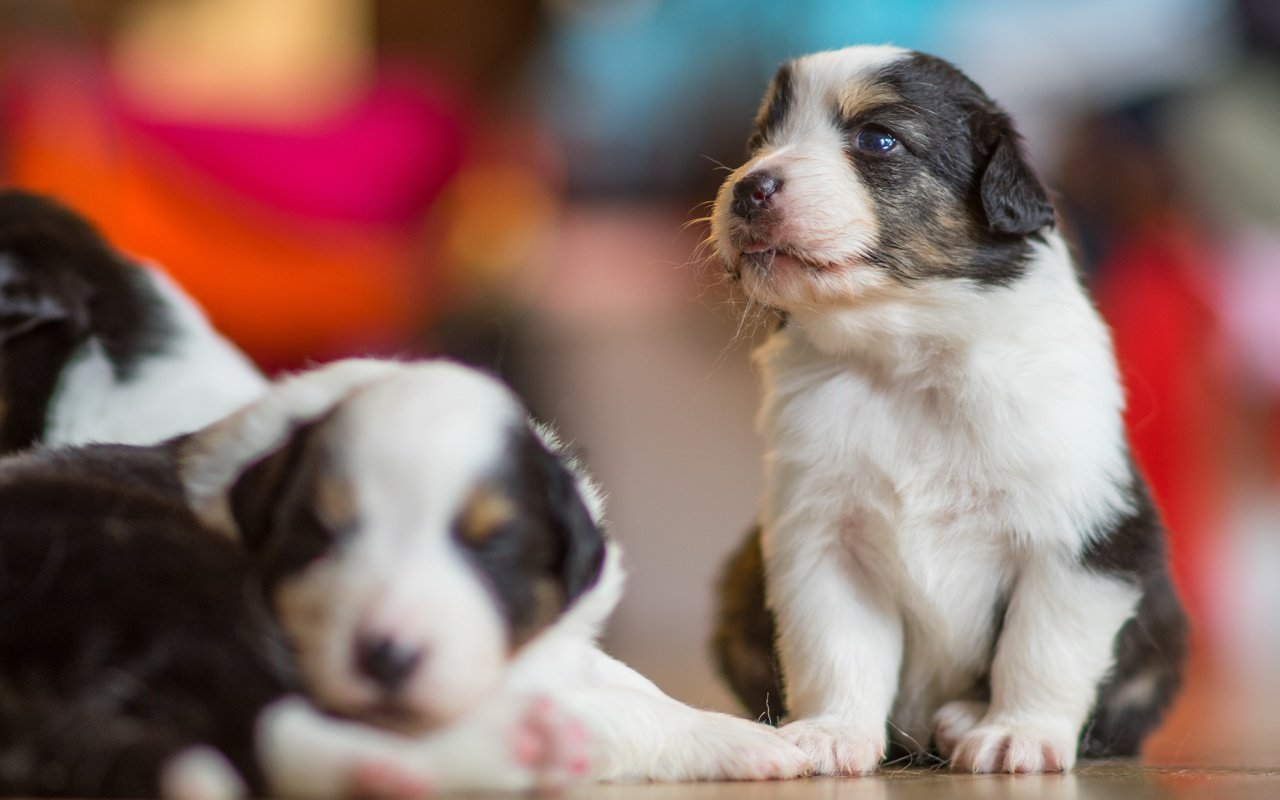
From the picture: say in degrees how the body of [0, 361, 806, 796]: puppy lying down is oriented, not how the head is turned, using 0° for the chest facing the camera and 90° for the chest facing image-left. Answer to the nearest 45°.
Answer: approximately 315°

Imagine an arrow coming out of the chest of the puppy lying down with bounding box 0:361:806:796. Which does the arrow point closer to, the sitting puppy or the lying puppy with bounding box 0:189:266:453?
the sitting puppy

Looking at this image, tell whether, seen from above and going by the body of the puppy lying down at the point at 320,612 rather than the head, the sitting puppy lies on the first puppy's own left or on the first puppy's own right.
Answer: on the first puppy's own left

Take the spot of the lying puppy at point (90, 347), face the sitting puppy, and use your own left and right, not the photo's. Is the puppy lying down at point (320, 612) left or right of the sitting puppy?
right

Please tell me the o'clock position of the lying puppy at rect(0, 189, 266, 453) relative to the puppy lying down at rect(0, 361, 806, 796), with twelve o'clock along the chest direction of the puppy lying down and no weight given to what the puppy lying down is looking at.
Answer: The lying puppy is roughly at 7 o'clock from the puppy lying down.
